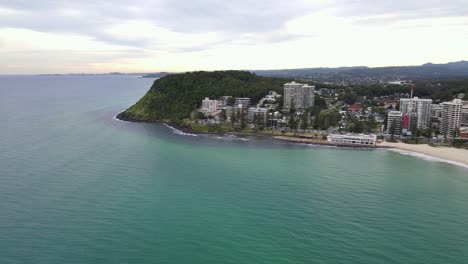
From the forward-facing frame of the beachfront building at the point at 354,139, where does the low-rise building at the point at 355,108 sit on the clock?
The low-rise building is roughly at 6 o'clock from the beachfront building.

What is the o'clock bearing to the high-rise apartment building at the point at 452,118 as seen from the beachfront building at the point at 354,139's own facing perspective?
The high-rise apartment building is roughly at 8 o'clock from the beachfront building.

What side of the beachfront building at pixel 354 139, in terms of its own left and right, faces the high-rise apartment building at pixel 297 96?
back

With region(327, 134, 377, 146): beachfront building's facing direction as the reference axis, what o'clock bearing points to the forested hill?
The forested hill is roughly at 4 o'clock from the beachfront building.

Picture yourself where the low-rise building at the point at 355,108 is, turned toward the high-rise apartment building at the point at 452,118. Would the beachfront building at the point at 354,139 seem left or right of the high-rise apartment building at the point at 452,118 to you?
right

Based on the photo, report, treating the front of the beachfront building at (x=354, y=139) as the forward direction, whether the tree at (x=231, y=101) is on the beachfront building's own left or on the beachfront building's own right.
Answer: on the beachfront building's own right

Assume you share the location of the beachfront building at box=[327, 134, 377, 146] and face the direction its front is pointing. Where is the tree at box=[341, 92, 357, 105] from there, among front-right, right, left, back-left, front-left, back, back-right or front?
back

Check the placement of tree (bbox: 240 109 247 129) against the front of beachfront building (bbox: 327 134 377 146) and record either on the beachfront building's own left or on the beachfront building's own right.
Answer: on the beachfront building's own right

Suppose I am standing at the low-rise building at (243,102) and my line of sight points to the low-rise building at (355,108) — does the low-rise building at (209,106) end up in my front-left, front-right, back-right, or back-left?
back-right

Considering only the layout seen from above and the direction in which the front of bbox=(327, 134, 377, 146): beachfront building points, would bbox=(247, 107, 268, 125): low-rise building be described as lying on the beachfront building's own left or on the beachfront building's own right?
on the beachfront building's own right

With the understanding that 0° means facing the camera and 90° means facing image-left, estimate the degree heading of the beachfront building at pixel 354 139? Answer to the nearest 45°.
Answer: approximately 0°

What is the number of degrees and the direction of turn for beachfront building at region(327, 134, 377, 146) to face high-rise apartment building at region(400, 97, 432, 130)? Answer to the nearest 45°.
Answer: approximately 135° to its left
